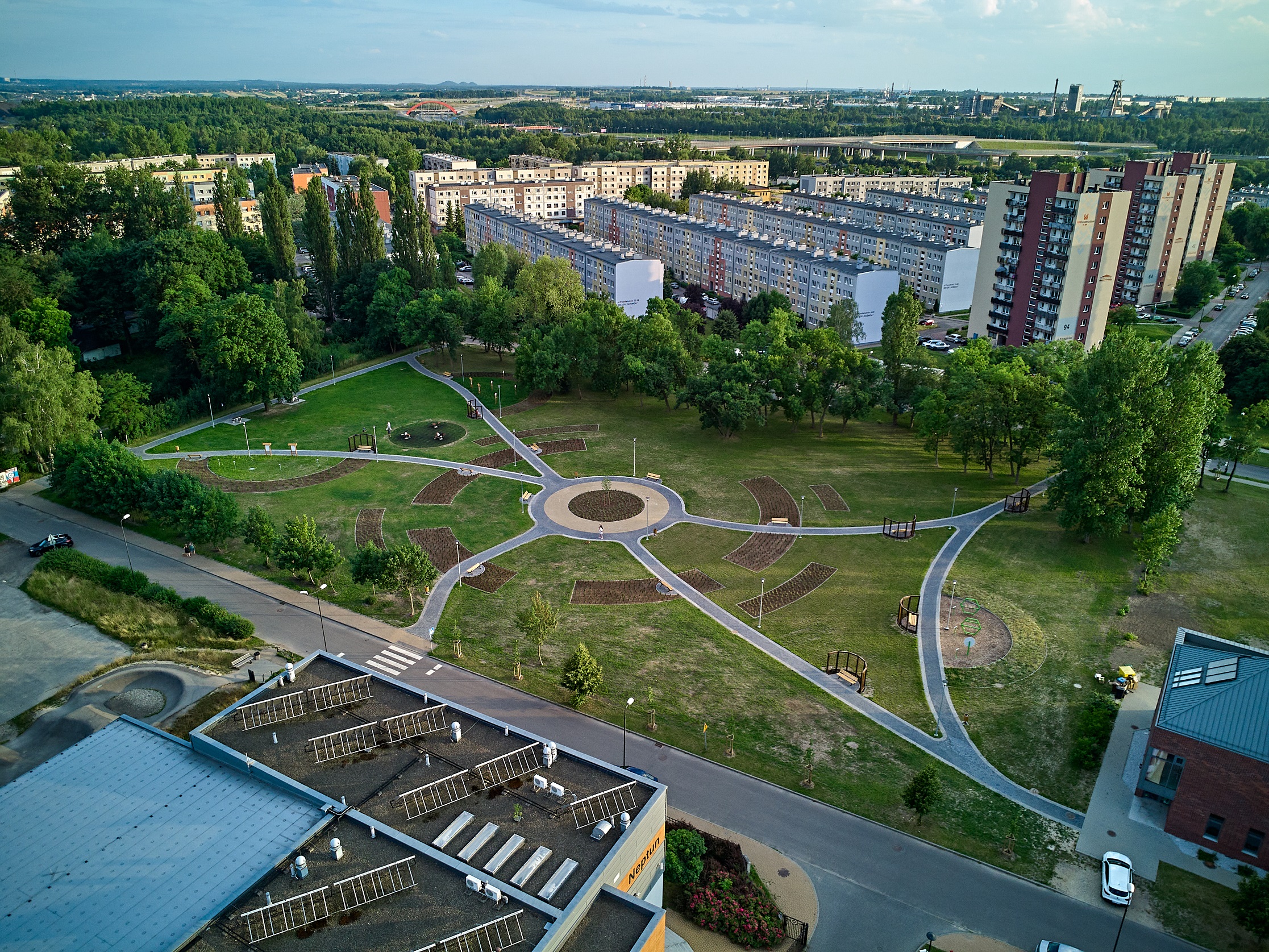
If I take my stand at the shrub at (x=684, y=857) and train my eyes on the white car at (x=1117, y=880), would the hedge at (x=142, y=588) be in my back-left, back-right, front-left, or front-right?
back-left

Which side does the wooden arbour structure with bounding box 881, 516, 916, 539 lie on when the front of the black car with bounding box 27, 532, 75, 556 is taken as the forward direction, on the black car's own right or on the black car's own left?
on the black car's own left

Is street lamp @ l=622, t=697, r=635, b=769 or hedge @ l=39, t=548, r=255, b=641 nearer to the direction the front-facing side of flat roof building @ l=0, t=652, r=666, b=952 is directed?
the street lamp

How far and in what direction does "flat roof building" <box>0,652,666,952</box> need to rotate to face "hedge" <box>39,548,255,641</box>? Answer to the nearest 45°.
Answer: approximately 135° to its left

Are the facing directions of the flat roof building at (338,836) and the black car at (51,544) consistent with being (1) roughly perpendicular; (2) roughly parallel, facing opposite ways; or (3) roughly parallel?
roughly perpendicular

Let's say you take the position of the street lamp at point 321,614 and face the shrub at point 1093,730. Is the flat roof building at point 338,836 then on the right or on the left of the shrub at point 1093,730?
right
